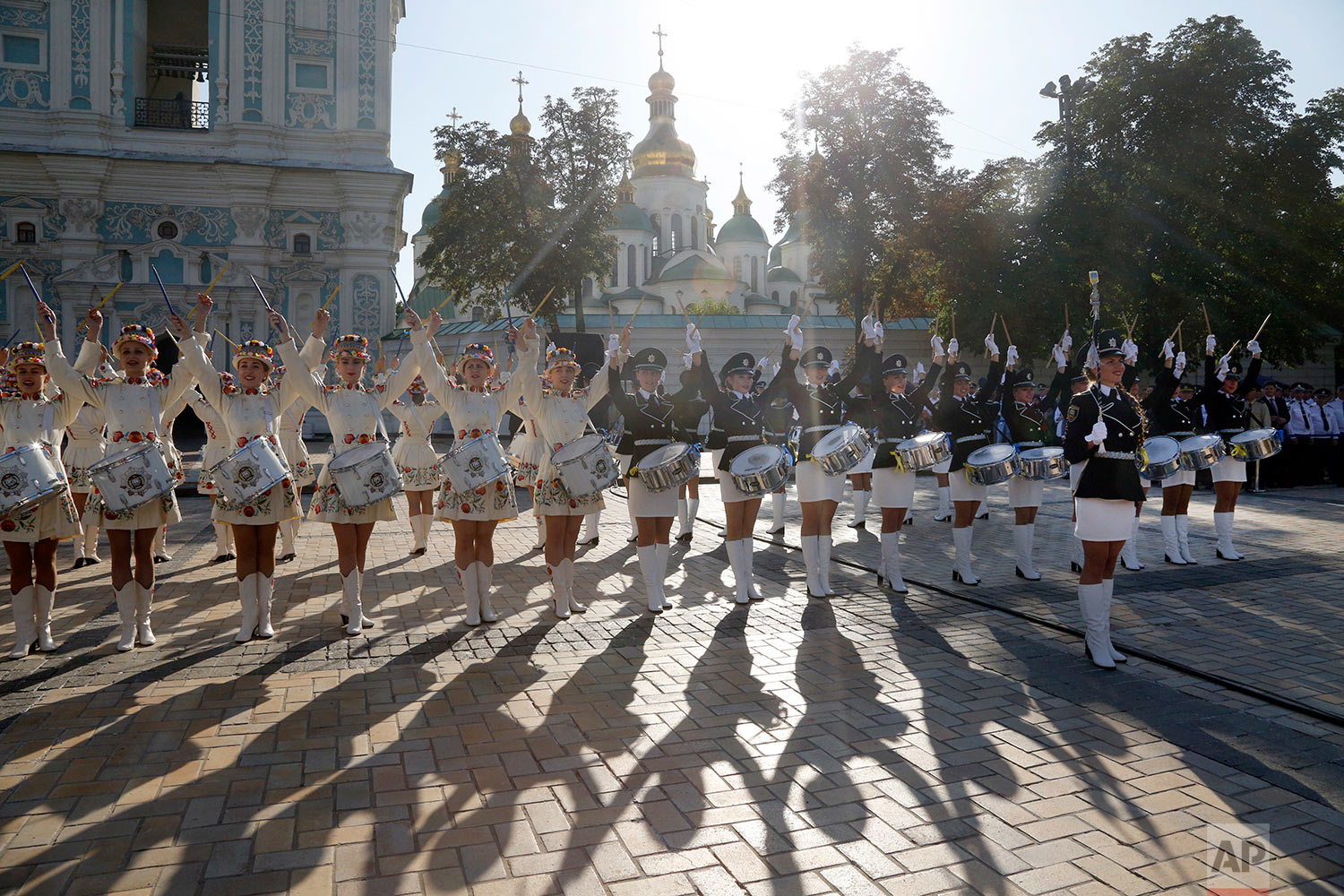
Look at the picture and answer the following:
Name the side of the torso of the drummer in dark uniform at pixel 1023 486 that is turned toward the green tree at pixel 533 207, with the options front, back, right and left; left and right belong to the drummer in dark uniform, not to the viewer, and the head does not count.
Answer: back

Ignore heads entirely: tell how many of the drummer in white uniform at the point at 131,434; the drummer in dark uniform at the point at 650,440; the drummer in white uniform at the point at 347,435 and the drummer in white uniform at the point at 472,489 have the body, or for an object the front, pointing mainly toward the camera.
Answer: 4

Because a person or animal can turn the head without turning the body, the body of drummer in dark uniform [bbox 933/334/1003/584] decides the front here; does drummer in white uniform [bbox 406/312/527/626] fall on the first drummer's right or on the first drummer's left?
on the first drummer's right

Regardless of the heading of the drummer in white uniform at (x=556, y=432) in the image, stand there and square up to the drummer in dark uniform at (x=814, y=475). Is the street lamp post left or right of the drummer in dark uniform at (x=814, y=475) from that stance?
left

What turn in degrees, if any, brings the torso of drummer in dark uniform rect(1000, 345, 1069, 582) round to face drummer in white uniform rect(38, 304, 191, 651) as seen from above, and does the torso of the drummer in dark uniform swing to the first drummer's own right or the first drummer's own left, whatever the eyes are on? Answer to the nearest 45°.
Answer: approximately 90° to the first drummer's own right

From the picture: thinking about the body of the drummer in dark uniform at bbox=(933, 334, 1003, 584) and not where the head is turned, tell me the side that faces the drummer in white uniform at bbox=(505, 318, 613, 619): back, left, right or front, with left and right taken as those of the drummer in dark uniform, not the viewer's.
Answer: right

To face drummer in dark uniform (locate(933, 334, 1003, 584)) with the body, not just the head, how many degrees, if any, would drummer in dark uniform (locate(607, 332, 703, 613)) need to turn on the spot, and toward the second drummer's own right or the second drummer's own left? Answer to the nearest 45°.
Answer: approximately 135° to the second drummer's own left

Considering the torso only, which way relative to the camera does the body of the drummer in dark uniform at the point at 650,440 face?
toward the camera

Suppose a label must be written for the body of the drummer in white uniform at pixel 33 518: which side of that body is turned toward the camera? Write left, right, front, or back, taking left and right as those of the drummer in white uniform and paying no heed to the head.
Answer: front

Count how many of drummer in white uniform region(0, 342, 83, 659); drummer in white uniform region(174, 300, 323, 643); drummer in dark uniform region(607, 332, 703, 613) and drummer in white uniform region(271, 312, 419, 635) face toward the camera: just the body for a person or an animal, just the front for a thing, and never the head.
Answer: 4

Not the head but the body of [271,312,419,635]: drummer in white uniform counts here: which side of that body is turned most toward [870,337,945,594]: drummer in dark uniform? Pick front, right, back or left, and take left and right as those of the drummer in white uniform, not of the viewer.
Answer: left

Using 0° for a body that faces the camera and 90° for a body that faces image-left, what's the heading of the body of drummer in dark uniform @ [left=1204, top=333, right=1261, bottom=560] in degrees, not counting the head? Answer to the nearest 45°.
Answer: approximately 315°

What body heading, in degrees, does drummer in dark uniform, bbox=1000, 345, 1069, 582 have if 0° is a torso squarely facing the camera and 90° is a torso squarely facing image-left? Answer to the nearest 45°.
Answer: approximately 315°
